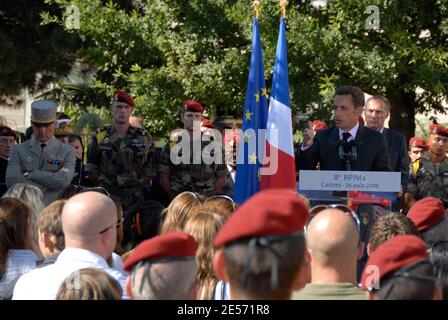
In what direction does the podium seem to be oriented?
toward the camera

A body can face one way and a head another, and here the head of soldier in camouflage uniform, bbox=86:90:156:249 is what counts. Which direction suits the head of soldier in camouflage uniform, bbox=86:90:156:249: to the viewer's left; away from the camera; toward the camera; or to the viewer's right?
toward the camera

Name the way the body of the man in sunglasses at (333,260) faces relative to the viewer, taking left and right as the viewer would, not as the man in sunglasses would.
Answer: facing away from the viewer

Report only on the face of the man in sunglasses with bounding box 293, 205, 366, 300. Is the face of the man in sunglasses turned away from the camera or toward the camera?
away from the camera

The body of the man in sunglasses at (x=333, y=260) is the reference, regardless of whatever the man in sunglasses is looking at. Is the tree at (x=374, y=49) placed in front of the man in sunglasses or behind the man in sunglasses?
in front

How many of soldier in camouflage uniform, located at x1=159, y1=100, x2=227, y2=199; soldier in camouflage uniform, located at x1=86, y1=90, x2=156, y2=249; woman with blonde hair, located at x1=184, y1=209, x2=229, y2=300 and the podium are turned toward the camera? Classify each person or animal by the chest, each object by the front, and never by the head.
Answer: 3

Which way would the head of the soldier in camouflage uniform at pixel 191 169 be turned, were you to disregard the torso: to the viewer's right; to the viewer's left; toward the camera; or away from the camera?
toward the camera

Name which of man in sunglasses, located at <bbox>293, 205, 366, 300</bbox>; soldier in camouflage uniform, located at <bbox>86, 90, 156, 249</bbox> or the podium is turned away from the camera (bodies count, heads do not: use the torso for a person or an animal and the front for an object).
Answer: the man in sunglasses

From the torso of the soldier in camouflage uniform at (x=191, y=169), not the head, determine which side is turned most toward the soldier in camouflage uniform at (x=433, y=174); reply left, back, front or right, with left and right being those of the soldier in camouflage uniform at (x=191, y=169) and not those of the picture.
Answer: left

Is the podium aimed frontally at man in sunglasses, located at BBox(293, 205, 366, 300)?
yes

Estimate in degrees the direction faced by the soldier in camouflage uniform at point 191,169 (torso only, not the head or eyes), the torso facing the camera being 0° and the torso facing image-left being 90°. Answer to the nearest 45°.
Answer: approximately 0°

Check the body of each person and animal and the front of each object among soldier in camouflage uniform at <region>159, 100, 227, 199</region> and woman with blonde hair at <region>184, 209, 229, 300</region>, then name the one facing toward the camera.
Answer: the soldier in camouflage uniform

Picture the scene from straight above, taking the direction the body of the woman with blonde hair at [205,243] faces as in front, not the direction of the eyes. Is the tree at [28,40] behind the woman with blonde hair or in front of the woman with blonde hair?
in front

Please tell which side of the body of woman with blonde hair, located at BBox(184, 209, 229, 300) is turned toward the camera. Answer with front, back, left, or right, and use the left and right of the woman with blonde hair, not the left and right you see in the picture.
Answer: back

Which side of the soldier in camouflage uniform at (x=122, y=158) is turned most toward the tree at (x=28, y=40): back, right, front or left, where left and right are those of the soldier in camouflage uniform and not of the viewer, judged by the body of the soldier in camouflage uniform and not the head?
back

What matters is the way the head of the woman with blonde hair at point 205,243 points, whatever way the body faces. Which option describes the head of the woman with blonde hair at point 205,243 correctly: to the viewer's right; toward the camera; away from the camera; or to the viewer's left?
away from the camera

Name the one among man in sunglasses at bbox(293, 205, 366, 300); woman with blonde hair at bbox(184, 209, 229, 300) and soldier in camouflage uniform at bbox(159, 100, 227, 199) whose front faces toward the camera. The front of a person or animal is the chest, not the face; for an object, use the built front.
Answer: the soldier in camouflage uniform

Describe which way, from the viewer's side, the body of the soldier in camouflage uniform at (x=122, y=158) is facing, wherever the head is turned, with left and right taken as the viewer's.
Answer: facing the viewer
